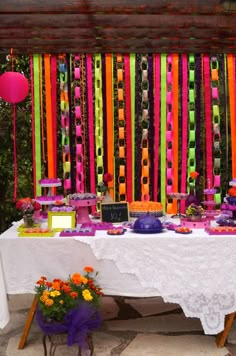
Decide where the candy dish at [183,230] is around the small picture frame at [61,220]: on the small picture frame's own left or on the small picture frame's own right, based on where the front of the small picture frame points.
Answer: on the small picture frame's own left

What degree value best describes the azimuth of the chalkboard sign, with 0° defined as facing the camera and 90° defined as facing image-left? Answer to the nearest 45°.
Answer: approximately 0°

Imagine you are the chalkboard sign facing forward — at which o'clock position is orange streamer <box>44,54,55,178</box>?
The orange streamer is roughly at 5 o'clock from the chalkboard sign.

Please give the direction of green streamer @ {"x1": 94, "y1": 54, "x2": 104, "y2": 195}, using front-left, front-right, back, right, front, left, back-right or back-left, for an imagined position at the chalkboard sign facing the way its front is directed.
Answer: back

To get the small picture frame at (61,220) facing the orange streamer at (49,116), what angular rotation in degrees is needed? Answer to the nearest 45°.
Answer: approximately 180°

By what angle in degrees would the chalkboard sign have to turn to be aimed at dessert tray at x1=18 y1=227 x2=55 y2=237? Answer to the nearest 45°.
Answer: approximately 45° to its right

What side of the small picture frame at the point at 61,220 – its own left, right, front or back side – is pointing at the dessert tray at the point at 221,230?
left
